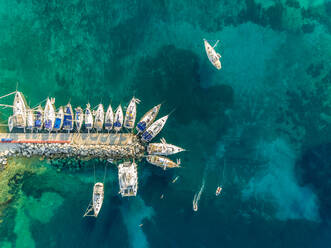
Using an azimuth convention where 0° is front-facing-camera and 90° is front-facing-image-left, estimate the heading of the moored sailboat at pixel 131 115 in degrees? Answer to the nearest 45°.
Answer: approximately 180°

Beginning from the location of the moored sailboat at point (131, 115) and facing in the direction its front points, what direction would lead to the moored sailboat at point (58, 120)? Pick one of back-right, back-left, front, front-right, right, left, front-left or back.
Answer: left

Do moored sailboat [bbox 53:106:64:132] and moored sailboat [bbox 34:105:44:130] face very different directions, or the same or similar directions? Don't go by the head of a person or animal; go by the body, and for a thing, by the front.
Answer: same or similar directions

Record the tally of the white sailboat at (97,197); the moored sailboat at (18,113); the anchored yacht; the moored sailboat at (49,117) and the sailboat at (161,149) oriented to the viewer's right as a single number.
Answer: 1

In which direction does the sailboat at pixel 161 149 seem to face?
to the viewer's right

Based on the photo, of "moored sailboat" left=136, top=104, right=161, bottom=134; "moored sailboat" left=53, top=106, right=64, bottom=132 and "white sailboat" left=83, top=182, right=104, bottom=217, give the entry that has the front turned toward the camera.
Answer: the white sailboat

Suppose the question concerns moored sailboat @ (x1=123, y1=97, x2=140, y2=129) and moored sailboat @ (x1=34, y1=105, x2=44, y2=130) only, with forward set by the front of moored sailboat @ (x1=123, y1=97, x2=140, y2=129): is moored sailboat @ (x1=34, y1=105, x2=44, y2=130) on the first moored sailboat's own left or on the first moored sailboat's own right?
on the first moored sailboat's own left

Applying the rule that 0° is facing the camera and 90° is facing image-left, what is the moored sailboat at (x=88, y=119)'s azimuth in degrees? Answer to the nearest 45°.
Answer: approximately 180°

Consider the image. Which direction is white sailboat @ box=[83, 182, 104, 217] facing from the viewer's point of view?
toward the camera

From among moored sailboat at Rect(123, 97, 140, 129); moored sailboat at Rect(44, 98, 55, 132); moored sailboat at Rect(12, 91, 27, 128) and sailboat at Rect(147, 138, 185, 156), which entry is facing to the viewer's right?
the sailboat at Rect(147, 138, 185, 156)

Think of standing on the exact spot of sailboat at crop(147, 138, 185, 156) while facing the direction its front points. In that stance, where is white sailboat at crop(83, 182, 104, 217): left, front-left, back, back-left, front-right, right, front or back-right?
back

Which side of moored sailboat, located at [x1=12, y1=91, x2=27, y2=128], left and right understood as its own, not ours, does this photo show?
back

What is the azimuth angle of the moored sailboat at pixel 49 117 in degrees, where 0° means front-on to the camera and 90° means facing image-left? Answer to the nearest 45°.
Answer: approximately 180°

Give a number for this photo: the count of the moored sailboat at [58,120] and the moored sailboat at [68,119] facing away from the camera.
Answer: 2

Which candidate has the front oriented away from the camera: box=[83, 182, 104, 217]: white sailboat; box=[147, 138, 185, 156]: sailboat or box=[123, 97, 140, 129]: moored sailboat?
the moored sailboat
